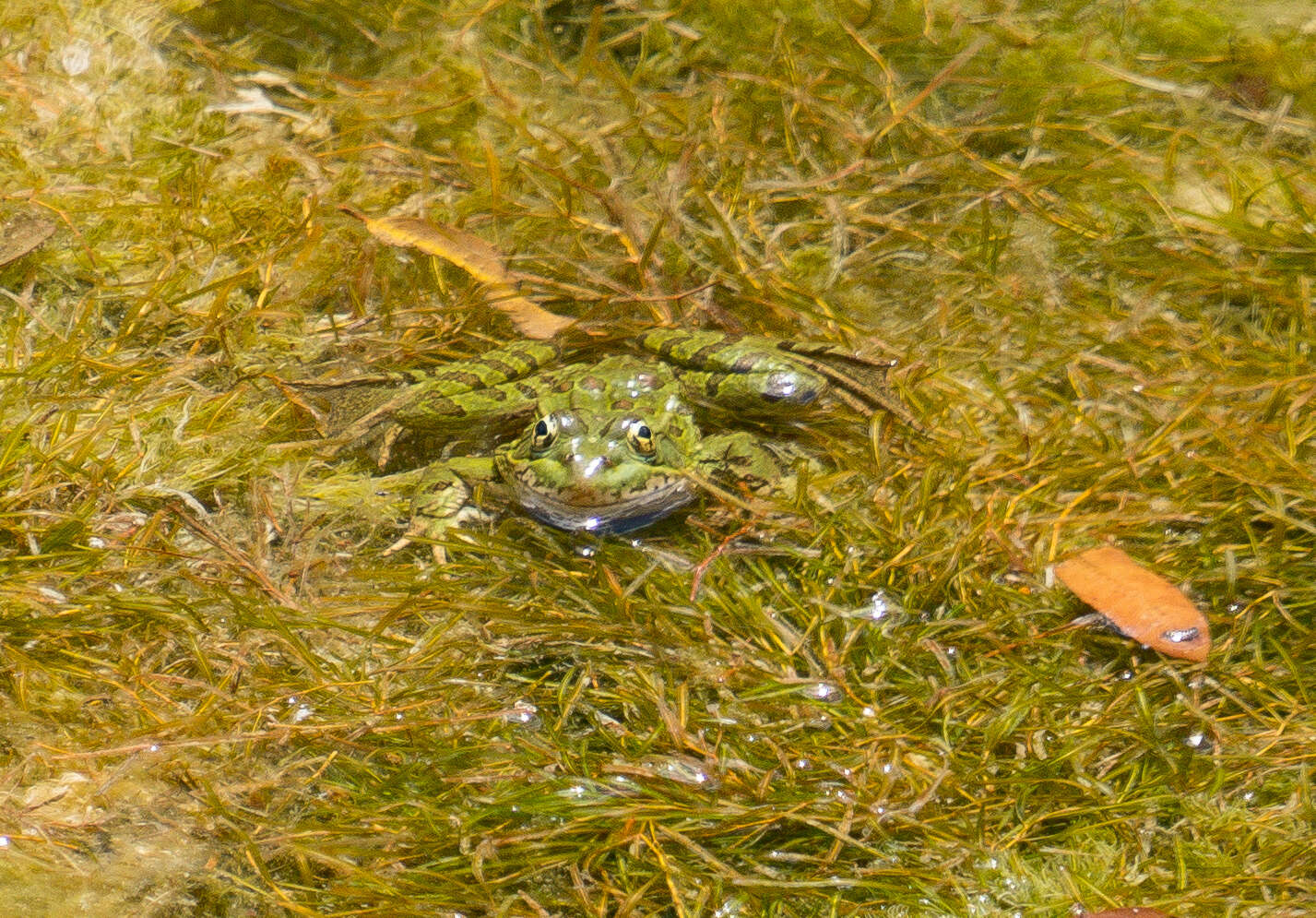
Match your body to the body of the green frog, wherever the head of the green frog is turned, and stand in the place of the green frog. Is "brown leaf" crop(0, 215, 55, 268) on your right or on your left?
on your right

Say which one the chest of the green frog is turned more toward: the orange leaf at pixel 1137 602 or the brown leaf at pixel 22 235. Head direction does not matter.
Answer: the orange leaf

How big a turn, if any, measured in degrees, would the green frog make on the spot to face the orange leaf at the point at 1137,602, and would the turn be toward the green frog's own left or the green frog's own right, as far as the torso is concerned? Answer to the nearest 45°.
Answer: approximately 45° to the green frog's own left

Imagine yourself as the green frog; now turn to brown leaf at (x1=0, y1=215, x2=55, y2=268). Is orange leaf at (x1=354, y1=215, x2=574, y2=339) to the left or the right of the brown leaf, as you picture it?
right

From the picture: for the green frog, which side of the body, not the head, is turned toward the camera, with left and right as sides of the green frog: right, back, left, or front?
front
